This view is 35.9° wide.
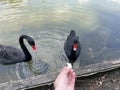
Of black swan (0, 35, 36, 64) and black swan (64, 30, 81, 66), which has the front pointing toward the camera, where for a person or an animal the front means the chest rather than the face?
black swan (64, 30, 81, 66)

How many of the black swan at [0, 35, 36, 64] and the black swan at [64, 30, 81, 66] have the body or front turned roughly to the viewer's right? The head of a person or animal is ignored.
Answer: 1

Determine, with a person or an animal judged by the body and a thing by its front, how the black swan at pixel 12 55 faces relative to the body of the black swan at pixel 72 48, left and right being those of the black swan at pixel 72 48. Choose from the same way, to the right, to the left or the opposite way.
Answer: to the left

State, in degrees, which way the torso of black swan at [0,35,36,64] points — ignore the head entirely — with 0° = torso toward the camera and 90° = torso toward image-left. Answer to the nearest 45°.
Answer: approximately 270°

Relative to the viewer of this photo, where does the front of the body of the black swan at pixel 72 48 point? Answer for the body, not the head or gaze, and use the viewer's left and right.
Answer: facing the viewer

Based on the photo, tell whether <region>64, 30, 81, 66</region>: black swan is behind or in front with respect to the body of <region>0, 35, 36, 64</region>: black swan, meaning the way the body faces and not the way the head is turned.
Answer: in front

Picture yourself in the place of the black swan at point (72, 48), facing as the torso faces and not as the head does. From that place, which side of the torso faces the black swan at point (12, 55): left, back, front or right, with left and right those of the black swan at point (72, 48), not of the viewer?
right
